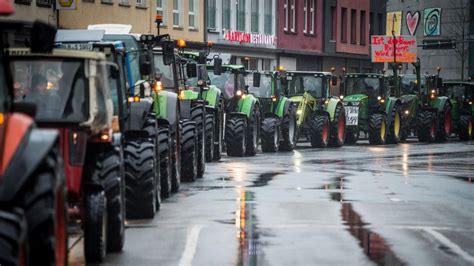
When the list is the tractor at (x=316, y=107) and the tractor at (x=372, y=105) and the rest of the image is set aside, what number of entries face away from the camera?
0

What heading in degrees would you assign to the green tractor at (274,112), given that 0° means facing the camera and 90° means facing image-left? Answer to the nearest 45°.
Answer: approximately 45°

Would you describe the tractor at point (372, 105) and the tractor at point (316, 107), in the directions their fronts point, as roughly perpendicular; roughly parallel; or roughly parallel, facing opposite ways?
roughly parallel

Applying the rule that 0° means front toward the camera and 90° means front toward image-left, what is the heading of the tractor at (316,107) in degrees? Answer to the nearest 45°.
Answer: approximately 45°

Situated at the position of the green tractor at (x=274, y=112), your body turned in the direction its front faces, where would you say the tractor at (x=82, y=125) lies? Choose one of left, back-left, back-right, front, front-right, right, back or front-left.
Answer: front-left

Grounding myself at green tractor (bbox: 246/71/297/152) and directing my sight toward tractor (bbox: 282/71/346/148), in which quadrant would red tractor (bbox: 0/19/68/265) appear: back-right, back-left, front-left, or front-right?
back-right

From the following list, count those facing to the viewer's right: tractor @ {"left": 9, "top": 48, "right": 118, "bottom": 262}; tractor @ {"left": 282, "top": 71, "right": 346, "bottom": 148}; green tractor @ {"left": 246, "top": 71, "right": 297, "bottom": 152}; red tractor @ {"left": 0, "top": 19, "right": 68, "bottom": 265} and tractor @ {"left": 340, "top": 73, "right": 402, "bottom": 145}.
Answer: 0
